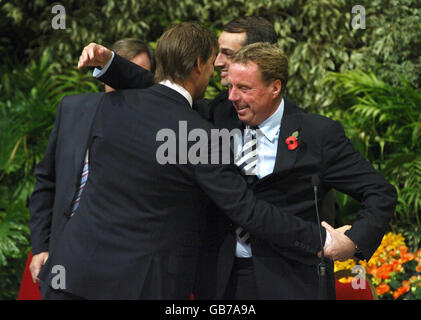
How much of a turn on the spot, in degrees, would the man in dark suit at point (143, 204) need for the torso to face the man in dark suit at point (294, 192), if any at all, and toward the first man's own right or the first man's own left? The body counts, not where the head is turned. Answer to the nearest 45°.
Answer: approximately 45° to the first man's own right

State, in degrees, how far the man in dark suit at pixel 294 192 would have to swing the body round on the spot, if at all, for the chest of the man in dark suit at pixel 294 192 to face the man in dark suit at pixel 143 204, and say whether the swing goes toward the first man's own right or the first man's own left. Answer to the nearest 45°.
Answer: approximately 45° to the first man's own right

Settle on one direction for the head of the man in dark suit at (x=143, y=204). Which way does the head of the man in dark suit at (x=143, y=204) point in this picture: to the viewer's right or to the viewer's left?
to the viewer's right

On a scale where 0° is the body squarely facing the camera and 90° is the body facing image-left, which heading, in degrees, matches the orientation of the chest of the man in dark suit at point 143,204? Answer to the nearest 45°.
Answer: approximately 225°
